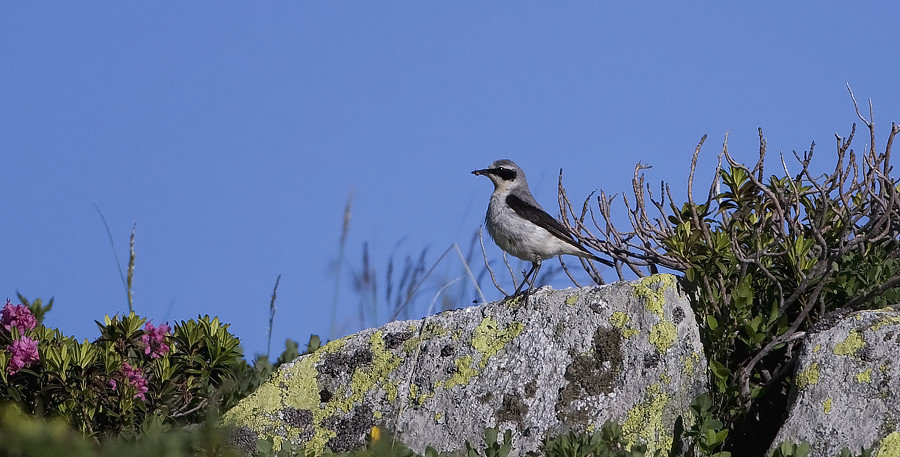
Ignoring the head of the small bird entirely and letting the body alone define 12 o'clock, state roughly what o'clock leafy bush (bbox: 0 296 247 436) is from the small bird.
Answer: The leafy bush is roughly at 11 o'clock from the small bird.

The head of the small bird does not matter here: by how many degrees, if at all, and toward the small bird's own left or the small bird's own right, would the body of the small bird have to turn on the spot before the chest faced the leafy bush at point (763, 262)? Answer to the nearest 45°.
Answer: approximately 135° to the small bird's own left

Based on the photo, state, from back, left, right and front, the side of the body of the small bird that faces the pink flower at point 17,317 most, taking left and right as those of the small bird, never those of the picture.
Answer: front

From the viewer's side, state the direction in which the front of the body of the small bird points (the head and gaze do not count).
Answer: to the viewer's left

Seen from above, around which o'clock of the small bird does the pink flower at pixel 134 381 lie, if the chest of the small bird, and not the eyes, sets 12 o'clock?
The pink flower is roughly at 11 o'clock from the small bird.

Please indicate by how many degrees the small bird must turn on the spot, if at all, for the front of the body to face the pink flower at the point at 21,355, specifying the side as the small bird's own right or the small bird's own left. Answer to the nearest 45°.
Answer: approximately 45° to the small bird's own left

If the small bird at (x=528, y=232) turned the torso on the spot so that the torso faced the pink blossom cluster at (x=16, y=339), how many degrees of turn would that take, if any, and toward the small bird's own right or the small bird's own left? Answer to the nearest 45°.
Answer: approximately 45° to the small bird's own left

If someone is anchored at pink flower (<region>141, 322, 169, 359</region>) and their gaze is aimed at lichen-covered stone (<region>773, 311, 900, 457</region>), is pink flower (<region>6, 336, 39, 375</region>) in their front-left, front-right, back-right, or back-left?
back-right

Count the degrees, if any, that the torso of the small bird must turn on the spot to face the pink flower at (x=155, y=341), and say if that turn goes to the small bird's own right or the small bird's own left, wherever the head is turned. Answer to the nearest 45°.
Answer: approximately 45° to the small bird's own left

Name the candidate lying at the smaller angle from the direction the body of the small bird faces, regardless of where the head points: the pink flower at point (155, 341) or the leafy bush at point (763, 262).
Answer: the pink flower
